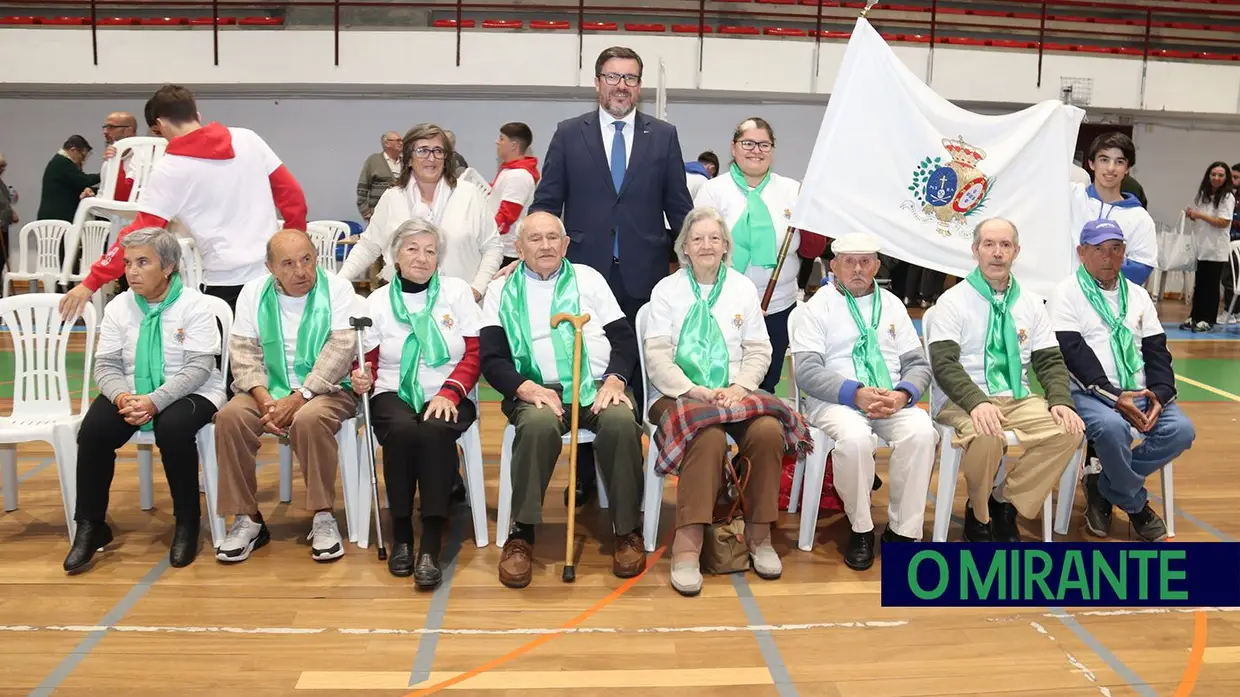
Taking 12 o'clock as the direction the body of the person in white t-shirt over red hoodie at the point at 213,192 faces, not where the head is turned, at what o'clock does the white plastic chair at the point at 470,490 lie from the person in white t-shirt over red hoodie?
The white plastic chair is roughly at 6 o'clock from the person in white t-shirt over red hoodie.

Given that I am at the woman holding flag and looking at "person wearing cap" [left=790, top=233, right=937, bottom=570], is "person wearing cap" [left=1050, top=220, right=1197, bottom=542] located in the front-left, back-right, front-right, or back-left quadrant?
front-left

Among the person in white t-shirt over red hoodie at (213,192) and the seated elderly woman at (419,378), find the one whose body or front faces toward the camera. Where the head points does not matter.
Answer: the seated elderly woman

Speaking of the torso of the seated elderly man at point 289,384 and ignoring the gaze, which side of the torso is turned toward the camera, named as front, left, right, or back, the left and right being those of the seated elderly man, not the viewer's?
front

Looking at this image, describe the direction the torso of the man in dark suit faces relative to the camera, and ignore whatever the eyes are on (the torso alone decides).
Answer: toward the camera

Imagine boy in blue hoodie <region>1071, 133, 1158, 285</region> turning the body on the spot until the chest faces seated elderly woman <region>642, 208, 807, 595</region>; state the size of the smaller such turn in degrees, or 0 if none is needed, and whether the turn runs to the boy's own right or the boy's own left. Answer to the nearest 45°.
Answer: approximately 45° to the boy's own right

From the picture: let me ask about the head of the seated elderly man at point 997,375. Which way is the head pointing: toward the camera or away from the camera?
toward the camera

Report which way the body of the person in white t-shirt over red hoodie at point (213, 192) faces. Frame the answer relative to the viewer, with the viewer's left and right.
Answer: facing away from the viewer and to the left of the viewer

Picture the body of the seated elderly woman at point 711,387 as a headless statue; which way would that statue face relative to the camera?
toward the camera

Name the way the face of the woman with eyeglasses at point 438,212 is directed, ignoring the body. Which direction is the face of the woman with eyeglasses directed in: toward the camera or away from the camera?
toward the camera

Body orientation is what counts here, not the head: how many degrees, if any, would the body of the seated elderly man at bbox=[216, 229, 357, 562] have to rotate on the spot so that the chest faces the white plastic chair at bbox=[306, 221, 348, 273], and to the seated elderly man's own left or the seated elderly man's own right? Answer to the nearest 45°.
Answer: approximately 180°

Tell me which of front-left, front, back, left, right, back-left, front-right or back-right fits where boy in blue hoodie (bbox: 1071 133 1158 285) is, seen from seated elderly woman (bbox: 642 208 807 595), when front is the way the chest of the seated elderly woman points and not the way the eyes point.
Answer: back-left

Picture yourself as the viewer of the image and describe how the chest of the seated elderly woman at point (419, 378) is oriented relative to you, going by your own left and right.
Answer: facing the viewer

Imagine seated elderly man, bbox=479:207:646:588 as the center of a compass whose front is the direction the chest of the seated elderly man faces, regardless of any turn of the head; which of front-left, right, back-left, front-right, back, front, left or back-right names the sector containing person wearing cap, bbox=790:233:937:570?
left

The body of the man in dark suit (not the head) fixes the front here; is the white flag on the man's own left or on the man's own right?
on the man's own left
